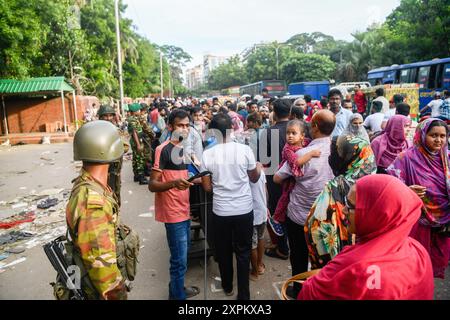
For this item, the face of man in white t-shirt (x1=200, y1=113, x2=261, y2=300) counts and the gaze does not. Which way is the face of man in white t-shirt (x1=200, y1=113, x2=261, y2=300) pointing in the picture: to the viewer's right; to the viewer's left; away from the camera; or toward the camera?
away from the camera

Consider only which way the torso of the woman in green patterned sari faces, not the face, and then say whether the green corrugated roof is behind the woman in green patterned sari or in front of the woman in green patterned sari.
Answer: in front

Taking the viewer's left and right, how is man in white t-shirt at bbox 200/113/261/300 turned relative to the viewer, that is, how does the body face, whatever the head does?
facing away from the viewer

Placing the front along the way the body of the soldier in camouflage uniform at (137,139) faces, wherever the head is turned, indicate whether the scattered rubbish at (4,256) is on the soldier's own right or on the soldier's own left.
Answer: on the soldier's own right

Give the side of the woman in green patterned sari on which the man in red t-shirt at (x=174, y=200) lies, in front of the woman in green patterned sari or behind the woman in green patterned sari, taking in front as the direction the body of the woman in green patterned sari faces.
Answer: in front

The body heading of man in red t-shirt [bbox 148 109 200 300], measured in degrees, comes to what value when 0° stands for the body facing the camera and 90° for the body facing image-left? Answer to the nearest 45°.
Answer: approximately 315°

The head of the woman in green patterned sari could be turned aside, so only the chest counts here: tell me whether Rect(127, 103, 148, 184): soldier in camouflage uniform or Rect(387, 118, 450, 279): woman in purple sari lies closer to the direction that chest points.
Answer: the soldier in camouflage uniform

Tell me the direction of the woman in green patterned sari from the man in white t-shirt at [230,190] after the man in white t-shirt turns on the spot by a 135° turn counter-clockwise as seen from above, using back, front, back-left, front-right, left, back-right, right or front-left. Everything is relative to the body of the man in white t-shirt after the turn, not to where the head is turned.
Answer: left

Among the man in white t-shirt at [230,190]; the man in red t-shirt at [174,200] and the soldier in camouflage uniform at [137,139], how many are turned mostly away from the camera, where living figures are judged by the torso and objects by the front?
1

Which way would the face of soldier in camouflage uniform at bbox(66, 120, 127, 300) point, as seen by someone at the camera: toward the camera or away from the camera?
away from the camera

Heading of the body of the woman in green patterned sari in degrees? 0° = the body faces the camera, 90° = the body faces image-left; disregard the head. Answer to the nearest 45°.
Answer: approximately 135°

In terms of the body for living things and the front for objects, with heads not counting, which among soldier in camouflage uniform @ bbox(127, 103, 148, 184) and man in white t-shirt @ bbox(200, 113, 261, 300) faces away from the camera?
the man in white t-shirt
